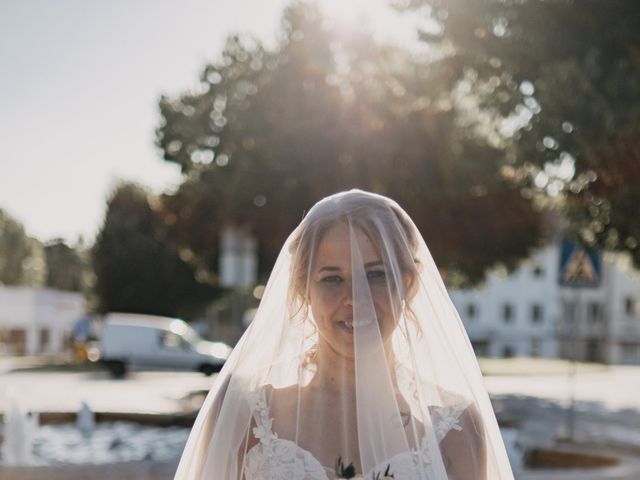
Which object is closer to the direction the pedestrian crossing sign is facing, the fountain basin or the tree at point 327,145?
the fountain basin

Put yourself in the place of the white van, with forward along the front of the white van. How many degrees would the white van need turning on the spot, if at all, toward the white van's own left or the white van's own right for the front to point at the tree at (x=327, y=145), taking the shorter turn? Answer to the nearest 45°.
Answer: approximately 45° to the white van's own left

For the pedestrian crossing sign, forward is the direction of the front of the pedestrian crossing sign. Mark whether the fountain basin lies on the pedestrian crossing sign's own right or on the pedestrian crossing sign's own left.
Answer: on the pedestrian crossing sign's own right

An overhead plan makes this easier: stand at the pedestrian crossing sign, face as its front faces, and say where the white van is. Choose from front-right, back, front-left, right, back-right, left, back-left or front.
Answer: back-right

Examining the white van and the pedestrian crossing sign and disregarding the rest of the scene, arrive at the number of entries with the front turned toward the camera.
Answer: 1

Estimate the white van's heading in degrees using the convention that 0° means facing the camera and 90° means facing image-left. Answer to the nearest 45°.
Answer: approximately 270°

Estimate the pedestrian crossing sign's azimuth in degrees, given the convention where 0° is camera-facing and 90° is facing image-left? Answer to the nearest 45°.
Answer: approximately 0°
